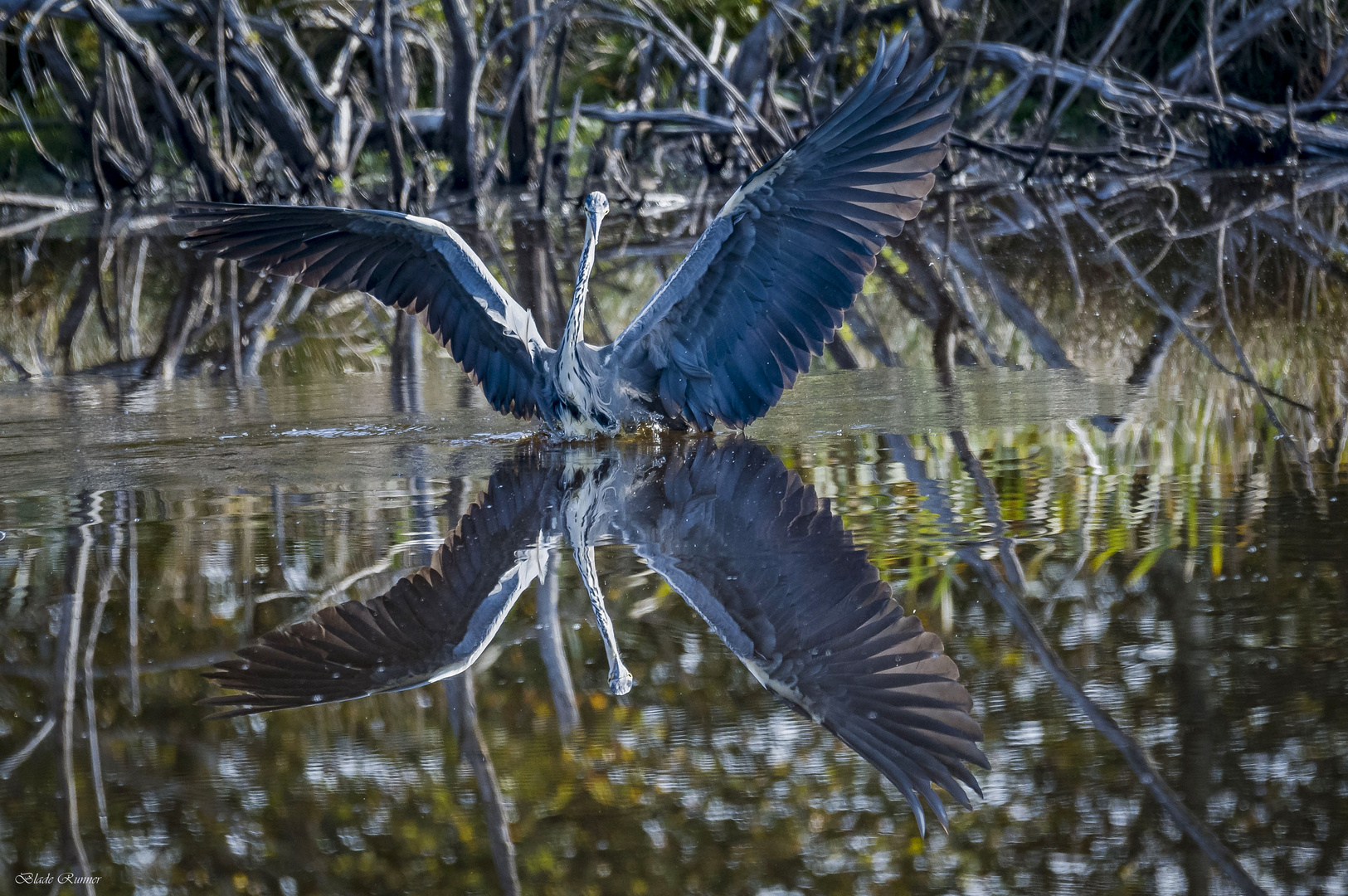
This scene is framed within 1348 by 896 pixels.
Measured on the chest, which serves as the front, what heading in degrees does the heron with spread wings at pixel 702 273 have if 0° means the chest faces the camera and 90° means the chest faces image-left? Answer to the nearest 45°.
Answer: approximately 0°
